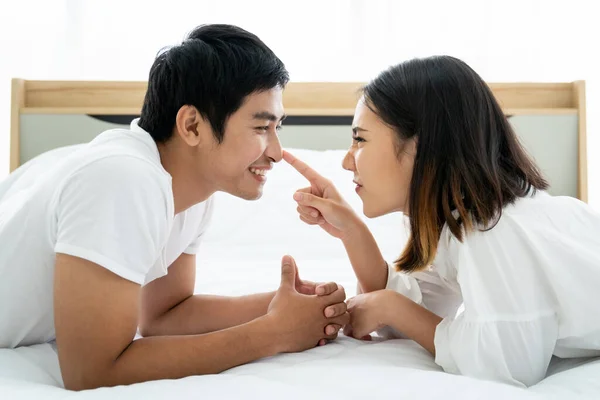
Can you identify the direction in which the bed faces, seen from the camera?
facing the viewer
